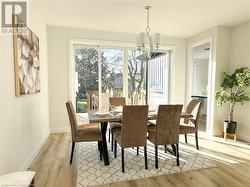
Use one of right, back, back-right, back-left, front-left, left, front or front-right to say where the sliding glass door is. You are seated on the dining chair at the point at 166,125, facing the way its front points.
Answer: front

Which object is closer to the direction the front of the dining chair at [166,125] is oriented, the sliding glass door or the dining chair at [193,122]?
the sliding glass door

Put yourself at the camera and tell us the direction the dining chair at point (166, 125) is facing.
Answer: facing away from the viewer and to the left of the viewer

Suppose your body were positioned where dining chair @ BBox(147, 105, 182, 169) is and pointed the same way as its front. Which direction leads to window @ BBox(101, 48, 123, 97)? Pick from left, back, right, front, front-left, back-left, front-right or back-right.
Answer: front

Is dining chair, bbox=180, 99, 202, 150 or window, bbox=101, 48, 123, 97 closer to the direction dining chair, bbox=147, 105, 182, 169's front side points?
the window

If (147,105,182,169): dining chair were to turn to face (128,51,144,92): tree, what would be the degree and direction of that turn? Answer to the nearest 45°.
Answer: approximately 45° to its right

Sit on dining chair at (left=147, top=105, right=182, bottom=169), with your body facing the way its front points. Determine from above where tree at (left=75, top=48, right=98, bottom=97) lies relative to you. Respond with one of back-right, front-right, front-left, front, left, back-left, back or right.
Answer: front

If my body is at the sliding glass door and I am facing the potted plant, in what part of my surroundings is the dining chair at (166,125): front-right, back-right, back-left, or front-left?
front-right

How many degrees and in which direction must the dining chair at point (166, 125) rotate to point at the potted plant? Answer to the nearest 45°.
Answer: approximately 90° to its right
